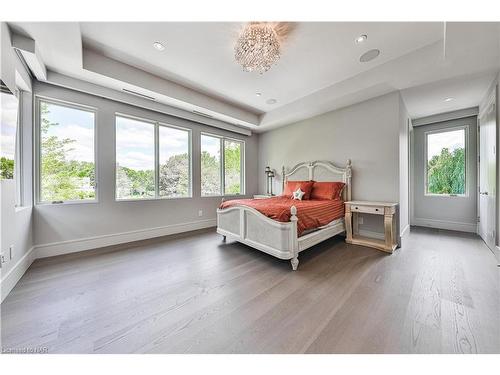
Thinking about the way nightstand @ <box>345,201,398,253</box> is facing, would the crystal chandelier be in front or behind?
in front

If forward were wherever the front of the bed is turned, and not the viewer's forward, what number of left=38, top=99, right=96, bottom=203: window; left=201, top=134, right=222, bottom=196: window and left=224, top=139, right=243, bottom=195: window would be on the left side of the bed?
0

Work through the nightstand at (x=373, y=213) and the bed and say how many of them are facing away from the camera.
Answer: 0

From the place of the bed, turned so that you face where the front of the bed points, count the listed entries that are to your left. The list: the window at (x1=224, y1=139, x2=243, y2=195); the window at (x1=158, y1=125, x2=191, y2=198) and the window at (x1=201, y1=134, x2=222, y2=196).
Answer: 0

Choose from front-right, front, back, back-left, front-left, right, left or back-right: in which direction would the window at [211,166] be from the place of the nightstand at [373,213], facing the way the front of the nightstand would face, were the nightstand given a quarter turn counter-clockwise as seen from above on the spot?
back-right

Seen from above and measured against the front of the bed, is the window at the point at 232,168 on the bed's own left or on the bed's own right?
on the bed's own right

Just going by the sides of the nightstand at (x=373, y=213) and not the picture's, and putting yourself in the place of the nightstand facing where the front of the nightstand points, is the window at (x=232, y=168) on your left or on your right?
on your right

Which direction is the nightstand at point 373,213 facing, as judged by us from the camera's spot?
facing the viewer and to the left of the viewer

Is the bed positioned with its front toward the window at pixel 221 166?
no

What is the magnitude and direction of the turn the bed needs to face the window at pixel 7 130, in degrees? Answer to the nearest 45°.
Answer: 0° — it already faces it

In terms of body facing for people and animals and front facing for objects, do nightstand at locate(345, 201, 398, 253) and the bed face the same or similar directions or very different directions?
same or similar directions

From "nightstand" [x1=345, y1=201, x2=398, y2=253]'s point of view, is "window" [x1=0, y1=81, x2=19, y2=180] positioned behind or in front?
in front
